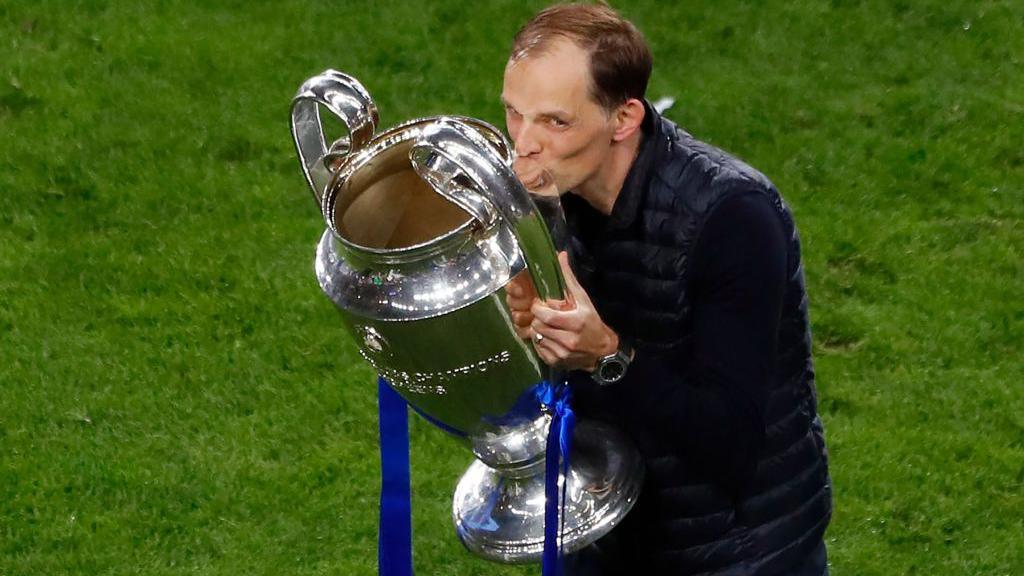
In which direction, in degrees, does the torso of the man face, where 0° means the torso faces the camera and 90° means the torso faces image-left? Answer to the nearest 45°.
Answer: approximately 45°
